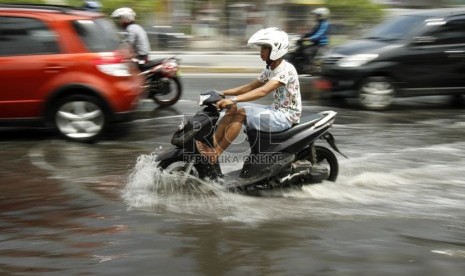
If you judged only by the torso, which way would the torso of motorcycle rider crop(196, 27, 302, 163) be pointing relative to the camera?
to the viewer's left

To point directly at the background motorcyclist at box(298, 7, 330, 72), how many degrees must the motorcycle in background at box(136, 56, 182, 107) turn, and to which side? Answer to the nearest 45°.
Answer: approximately 135° to its right

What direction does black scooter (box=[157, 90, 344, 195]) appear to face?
to the viewer's left

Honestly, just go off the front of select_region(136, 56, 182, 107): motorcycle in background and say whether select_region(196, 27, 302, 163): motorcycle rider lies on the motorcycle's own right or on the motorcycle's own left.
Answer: on the motorcycle's own left

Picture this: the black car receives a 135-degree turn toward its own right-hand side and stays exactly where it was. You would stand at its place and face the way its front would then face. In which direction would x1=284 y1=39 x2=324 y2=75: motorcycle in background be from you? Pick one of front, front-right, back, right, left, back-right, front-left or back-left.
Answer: left

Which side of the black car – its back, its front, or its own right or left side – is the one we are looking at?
left

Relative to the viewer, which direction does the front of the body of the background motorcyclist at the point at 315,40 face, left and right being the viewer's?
facing to the left of the viewer

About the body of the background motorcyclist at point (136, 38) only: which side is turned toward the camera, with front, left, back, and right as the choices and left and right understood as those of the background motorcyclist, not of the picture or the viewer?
left

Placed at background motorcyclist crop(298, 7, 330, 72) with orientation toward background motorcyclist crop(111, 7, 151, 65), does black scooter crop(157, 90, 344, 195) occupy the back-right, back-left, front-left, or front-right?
front-left

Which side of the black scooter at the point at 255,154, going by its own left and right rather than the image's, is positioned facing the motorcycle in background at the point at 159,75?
right

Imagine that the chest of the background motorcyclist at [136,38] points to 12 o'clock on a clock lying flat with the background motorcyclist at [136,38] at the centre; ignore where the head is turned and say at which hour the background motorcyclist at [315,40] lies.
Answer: the background motorcyclist at [315,40] is roughly at 5 o'clock from the background motorcyclist at [136,38].

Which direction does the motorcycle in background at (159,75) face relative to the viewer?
to the viewer's left

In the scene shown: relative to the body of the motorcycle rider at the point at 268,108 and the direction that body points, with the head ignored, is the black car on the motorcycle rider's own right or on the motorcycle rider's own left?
on the motorcycle rider's own right

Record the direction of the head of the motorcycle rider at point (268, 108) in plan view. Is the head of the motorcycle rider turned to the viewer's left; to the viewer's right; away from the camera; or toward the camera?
to the viewer's left

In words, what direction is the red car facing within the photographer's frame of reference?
facing to the left of the viewer

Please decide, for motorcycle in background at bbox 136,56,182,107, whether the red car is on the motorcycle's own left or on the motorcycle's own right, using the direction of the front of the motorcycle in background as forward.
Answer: on the motorcycle's own left
